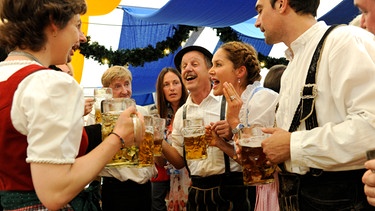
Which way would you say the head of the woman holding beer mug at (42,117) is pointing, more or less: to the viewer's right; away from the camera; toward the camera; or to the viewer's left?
to the viewer's right

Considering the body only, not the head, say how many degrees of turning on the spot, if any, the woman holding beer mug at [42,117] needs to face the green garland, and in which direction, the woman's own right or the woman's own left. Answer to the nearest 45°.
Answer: approximately 45° to the woman's own left

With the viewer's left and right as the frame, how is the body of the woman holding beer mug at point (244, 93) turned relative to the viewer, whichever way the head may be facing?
facing to the left of the viewer

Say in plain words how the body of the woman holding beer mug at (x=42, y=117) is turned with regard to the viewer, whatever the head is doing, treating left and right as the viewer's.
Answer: facing away from the viewer and to the right of the viewer
